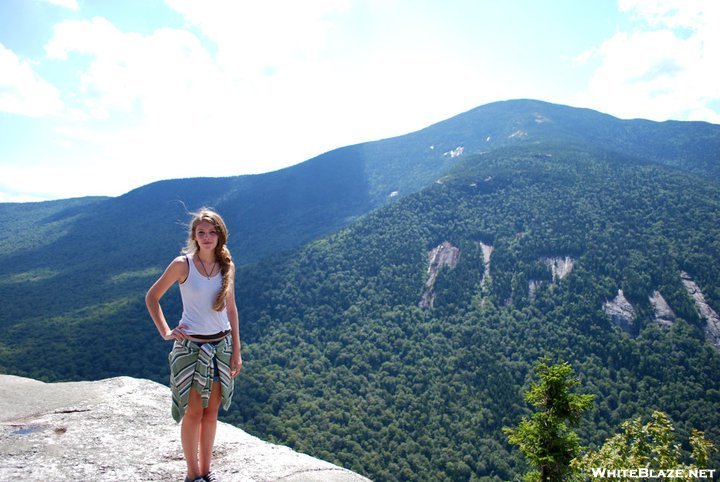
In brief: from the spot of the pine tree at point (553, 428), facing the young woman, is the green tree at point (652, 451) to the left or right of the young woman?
left

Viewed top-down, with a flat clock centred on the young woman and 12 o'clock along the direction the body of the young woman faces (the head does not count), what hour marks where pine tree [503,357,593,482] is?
The pine tree is roughly at 8 o'clock from the young woman.

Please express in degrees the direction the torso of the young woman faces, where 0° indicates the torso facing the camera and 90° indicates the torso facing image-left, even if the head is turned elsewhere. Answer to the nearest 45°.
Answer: approximately 0°

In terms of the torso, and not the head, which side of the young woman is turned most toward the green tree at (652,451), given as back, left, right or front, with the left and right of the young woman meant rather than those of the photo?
left
